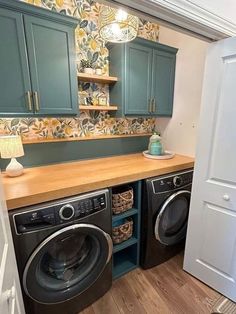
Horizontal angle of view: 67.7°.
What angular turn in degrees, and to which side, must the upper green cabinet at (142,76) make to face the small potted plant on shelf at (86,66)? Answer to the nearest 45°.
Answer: approximately 135° to its right

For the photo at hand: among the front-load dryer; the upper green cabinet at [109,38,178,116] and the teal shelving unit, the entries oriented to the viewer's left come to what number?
0

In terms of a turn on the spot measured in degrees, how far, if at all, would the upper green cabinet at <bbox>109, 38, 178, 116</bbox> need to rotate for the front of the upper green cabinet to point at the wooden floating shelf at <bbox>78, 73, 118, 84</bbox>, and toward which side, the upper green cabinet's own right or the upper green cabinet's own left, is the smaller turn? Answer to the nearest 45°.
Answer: approximately 135° to the upper green cabinet's own right

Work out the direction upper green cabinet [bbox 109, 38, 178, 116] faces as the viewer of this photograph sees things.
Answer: facing the viewer and to the right of the viewer

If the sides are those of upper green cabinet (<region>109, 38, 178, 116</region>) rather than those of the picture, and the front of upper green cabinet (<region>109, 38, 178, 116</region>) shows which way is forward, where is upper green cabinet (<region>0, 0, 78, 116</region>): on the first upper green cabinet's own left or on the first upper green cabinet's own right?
on the first upper green cabinet's own right
